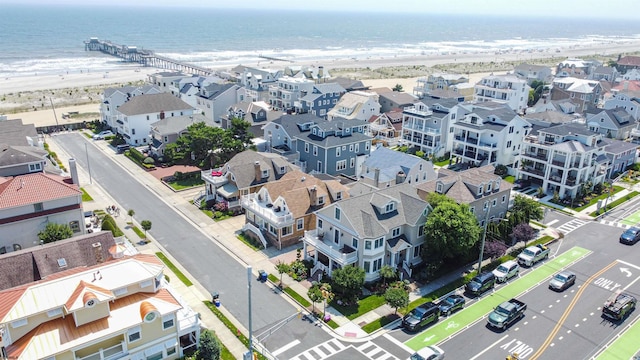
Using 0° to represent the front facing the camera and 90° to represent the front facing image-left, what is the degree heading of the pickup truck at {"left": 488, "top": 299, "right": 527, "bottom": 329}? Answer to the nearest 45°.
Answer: approximately 45°

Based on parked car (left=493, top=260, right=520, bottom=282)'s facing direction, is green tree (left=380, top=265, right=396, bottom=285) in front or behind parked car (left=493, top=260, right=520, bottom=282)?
in front

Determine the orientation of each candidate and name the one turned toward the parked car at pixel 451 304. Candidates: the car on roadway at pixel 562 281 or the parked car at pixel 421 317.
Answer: the car on roadway

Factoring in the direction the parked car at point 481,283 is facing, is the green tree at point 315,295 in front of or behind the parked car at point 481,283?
in front

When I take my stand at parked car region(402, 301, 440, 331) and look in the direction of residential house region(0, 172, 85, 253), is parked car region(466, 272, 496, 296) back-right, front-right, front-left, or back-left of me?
back-right

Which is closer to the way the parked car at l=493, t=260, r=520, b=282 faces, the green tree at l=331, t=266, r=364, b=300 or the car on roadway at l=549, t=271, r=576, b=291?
the green tree

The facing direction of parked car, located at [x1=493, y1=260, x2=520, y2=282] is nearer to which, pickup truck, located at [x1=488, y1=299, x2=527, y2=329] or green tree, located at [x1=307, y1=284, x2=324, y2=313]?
the green tree

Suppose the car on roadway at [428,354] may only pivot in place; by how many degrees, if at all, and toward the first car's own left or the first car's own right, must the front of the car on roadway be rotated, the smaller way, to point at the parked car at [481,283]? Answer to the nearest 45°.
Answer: approximately 135° to the first car's own right
